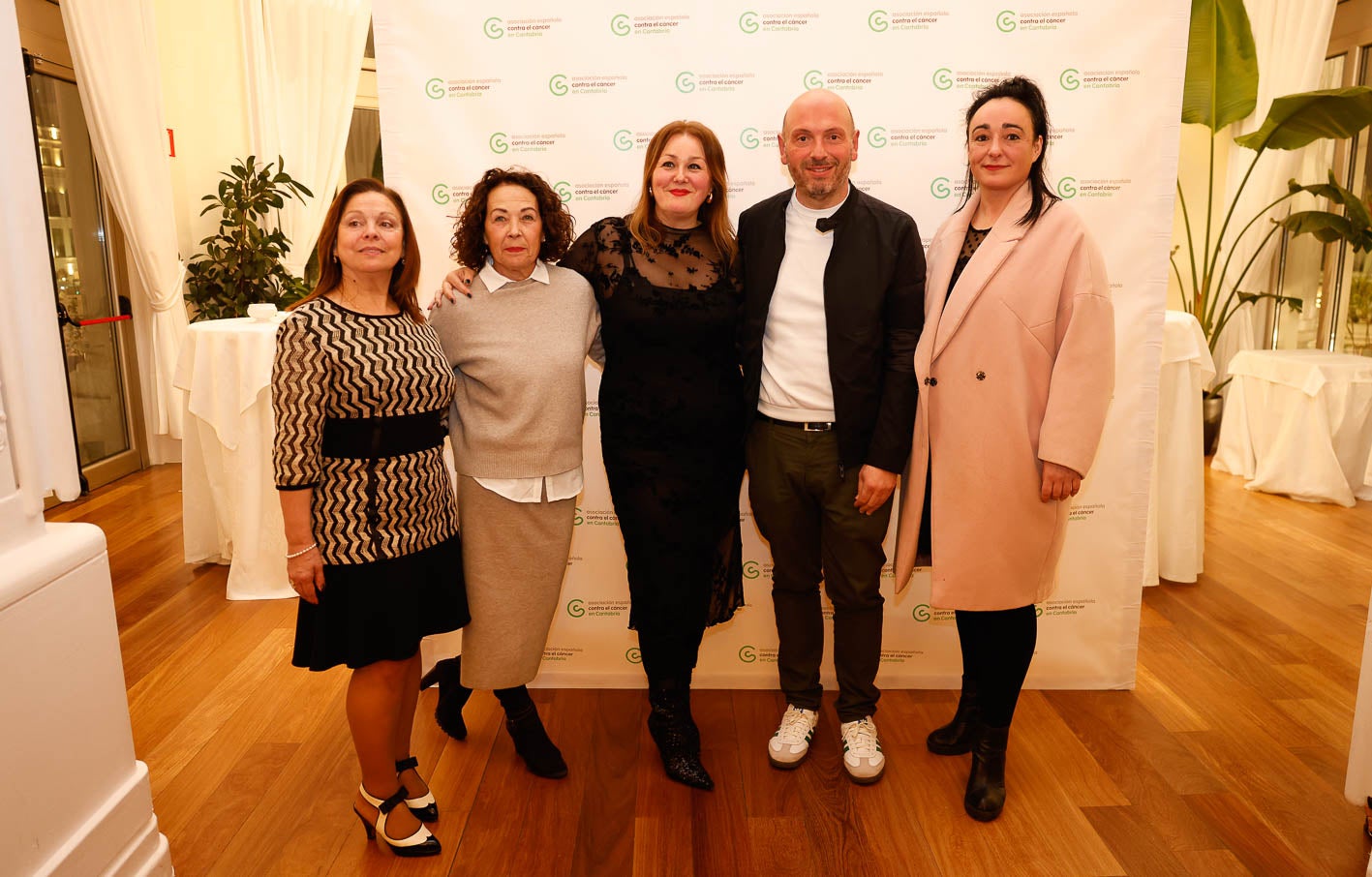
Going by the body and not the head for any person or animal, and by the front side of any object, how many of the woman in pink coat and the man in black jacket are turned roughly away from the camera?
0

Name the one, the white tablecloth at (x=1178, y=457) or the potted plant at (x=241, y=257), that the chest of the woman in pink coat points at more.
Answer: the potted plant

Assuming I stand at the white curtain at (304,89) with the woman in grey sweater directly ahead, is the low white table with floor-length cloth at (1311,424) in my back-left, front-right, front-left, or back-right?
front-left

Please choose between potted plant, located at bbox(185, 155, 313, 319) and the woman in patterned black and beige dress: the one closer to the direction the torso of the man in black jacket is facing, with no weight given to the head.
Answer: the woman in patterned black and beige dress

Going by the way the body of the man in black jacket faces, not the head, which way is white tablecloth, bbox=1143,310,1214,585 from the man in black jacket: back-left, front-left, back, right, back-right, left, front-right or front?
back-left

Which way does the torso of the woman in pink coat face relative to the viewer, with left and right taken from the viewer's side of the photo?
facing the viewer and to the left of the viewer

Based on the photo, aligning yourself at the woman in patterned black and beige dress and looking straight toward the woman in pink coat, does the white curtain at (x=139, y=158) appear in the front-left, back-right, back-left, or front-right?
back-left

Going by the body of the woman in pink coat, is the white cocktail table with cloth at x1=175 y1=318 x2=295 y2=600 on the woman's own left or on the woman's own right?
on the woman's own right

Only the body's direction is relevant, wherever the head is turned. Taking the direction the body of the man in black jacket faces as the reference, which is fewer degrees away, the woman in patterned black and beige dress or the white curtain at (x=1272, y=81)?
the woman in patterned black and beige dress

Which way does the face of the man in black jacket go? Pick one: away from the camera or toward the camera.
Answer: toward the camera

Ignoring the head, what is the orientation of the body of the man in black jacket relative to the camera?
toward the camera

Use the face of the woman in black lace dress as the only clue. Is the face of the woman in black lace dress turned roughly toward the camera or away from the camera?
toward the camera
